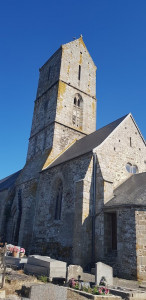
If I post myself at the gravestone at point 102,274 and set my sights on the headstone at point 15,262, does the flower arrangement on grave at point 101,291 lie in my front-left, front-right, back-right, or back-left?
back-left

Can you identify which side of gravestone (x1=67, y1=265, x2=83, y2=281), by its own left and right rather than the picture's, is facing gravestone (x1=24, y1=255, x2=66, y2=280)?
right

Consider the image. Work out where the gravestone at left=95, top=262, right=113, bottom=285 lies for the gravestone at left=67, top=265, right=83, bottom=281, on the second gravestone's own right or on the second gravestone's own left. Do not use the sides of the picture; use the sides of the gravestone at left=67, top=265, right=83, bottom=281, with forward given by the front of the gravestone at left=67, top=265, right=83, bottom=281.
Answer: on the second gravestone's own left

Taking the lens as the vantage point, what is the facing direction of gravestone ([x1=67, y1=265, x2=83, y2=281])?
facing the viewer

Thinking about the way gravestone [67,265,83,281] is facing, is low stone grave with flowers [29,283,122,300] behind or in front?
in front

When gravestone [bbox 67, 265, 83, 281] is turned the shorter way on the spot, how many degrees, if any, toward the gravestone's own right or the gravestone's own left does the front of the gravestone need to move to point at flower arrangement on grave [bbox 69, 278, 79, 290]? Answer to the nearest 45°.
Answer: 0° — it already faces it

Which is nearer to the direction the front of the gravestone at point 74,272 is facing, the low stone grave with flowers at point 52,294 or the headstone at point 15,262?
the low stone grave with flowers

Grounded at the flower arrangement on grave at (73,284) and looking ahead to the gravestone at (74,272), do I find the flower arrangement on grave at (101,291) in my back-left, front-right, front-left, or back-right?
back-right

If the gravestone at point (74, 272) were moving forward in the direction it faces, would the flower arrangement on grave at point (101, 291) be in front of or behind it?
in front

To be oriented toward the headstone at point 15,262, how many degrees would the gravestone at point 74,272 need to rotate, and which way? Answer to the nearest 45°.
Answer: approximately 135° to its right

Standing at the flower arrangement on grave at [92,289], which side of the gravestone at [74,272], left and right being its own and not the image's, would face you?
front
